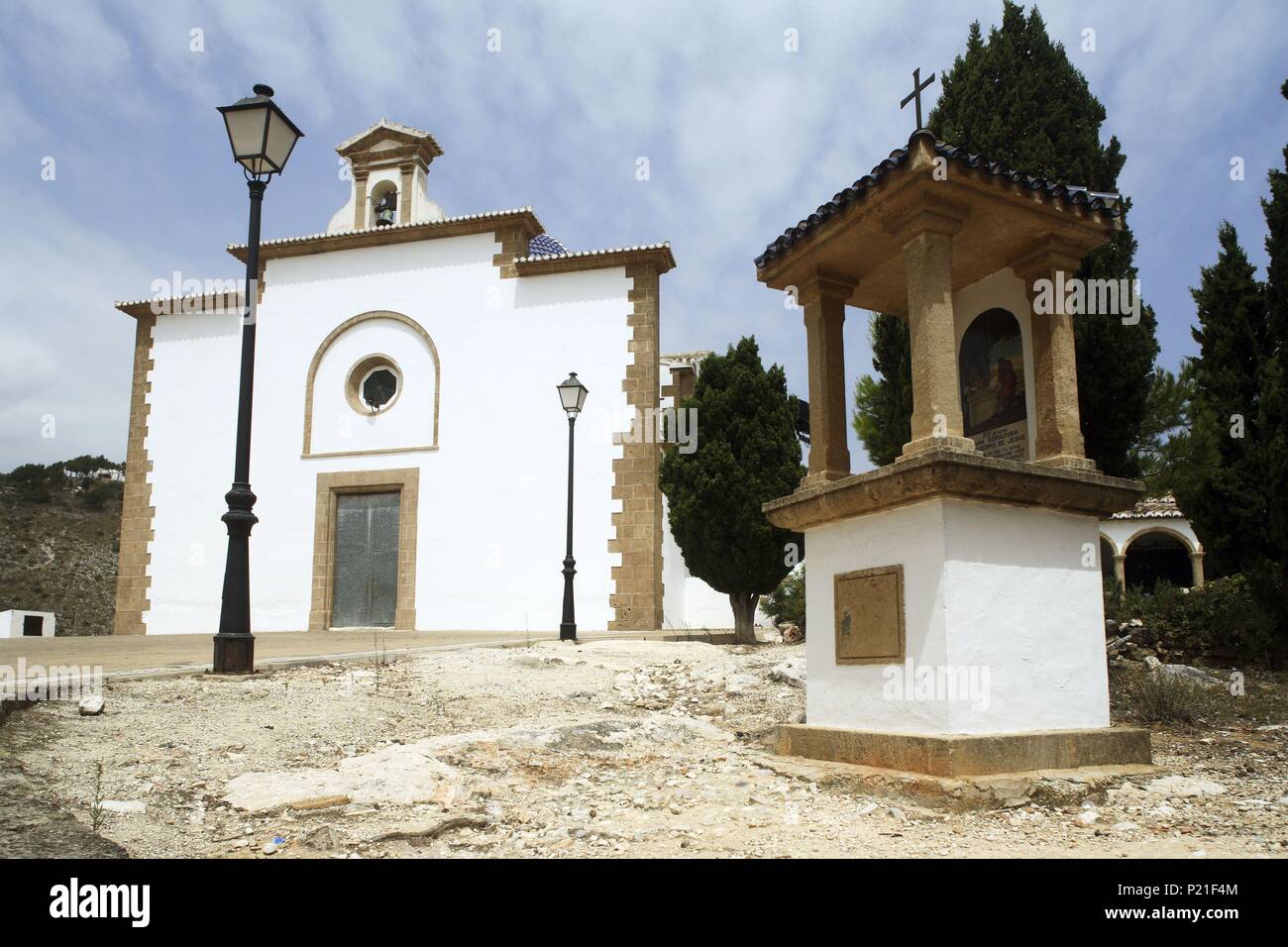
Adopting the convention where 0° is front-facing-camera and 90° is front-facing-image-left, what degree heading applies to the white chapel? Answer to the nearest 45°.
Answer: approximately 0°

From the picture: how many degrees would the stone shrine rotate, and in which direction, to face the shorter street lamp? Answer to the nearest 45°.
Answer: approximately 90° to its right

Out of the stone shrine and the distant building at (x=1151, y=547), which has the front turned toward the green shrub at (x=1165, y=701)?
the distant building

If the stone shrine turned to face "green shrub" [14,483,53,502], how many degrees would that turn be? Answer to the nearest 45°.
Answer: approximately 90° to its right

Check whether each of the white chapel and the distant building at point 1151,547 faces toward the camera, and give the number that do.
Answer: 2

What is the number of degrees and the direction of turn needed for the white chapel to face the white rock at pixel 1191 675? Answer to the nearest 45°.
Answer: approximately 45° to its left

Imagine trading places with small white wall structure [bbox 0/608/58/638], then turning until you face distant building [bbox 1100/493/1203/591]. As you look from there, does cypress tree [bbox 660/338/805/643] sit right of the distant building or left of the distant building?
right

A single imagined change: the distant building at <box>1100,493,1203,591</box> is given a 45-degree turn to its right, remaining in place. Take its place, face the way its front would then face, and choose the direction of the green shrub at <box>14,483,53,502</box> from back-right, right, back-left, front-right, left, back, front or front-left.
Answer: front-right

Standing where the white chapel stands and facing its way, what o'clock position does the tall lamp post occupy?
The tall lamp post is roughly at 12 o'clock from the white chapel.

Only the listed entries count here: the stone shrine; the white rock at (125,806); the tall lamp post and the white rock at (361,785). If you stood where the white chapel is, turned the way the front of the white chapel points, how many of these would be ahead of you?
4

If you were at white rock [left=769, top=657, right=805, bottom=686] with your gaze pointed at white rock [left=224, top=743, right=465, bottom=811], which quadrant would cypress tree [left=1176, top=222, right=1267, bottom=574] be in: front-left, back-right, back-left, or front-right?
back-left

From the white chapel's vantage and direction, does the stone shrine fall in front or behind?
in front

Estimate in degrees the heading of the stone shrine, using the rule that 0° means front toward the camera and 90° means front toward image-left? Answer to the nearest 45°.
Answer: approximately 45°
